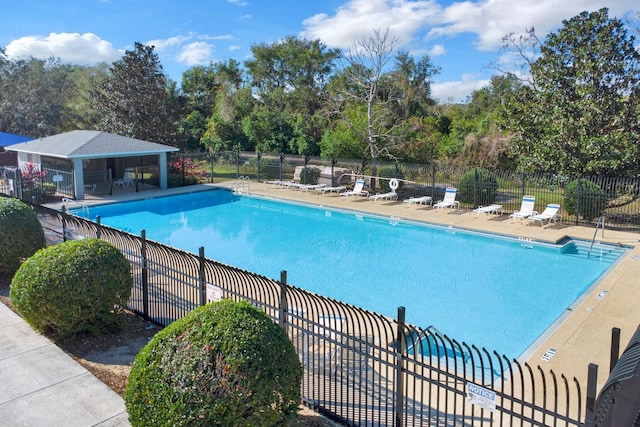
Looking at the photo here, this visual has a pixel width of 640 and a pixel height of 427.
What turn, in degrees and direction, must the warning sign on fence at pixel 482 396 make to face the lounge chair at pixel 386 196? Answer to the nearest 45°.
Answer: approximately 135° to its right

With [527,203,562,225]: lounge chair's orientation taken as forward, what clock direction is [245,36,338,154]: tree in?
The tree is roughly at 3 o'clock from the lounge chair.

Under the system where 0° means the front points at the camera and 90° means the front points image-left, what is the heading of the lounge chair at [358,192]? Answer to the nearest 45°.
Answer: approximately 45°

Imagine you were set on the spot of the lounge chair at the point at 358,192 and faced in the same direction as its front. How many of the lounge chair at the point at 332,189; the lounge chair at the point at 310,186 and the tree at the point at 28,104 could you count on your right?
3

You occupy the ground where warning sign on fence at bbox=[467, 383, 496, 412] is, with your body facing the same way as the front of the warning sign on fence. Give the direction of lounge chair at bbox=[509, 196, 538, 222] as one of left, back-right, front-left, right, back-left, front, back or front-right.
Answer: back-right

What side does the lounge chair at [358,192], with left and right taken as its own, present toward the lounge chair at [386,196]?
left

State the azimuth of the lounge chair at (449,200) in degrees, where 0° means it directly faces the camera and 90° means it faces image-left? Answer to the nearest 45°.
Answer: approximately 45°

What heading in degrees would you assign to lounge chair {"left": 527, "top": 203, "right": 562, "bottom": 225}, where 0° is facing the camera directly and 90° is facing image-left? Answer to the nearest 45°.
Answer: approximately 45°

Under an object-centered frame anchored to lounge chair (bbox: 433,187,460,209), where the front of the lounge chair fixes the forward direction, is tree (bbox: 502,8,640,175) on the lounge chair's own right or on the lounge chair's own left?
on the lounge chair's own left

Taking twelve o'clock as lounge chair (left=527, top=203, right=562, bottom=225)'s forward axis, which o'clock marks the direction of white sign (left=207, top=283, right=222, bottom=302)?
The white sign is roughly at 11 o'clock from the lounge chair.

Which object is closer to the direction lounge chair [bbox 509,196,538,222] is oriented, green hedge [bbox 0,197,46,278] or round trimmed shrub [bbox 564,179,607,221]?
the green hedge

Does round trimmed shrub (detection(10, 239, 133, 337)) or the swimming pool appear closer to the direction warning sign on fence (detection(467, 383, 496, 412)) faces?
the round trimmed shrub

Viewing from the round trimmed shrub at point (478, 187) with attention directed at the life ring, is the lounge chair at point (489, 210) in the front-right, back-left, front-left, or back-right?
back-left
